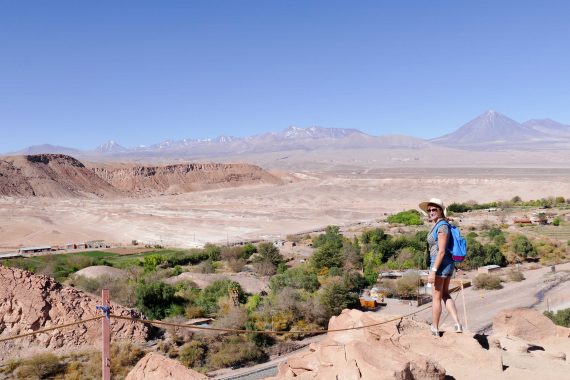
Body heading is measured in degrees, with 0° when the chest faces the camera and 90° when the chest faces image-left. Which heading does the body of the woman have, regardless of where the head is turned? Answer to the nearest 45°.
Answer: approximately 90°

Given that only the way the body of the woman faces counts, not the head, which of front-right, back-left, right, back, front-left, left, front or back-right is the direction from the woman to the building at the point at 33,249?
front-right

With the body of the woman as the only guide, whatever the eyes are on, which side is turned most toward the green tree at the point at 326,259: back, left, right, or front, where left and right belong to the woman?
right

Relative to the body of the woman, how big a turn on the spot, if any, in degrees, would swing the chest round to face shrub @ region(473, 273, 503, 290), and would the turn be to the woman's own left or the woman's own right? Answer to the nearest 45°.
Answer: approximately 90° to the woman's own right

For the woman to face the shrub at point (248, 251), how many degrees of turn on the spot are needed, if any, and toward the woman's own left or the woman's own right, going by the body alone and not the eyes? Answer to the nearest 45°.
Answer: approximately 45° to the woman's own right

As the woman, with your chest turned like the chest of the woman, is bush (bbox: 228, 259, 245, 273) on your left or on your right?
on your right

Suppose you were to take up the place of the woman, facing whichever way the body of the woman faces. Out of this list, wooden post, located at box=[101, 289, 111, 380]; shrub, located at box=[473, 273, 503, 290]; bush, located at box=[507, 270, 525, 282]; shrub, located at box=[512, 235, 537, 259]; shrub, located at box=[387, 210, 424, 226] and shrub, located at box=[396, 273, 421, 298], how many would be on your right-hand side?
5

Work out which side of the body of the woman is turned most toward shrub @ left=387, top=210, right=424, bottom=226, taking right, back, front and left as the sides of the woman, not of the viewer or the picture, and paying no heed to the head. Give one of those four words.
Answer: right

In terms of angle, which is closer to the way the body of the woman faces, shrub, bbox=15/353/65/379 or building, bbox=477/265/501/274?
the shrub

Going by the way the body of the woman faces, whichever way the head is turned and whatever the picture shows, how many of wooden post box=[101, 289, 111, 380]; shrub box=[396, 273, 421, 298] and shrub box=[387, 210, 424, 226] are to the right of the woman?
2

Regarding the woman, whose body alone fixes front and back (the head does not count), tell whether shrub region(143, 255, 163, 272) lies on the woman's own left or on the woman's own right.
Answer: on the woman's own right

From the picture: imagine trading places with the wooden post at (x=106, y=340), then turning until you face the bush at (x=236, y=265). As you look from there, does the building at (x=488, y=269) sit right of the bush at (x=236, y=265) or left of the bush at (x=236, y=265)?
right

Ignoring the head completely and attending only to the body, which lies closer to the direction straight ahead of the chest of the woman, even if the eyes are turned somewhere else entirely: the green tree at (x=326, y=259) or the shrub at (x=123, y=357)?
the shrub

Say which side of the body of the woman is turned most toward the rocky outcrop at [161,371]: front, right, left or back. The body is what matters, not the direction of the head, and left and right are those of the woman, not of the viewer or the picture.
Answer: front
